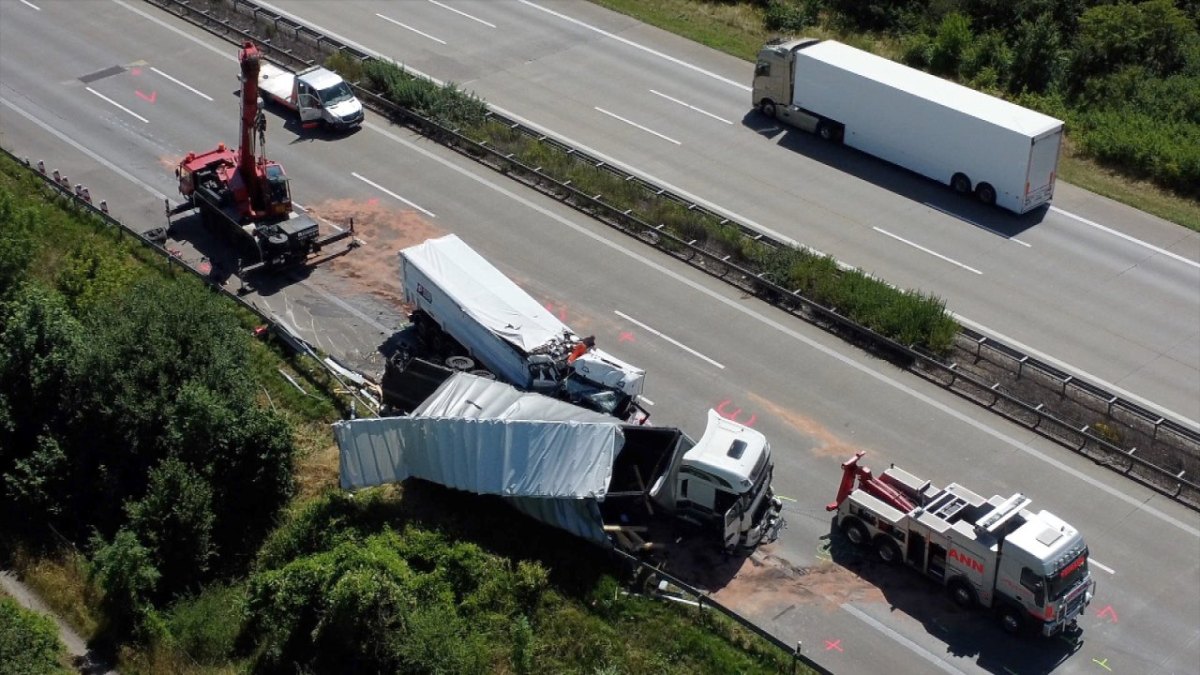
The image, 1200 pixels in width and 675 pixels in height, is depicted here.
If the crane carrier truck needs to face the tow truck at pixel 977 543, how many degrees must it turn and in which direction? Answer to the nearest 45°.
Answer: approximately 180°

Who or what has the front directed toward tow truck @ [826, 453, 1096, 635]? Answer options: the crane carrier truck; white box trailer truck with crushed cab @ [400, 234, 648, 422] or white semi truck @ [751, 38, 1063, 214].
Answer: the white box trailer truck with crushed cab

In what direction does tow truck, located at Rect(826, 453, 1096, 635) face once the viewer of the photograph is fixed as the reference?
facing the viewer and to the right of the viewer

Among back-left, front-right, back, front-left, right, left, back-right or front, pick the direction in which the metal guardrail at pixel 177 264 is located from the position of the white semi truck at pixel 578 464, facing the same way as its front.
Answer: back

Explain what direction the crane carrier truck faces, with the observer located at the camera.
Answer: facing away from the viewer and to the left of the viewer

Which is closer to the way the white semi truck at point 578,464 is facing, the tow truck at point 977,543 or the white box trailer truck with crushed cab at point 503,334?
the tow truck

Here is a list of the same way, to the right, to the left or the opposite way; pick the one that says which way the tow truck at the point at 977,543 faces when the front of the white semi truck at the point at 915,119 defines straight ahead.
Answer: the opposite way

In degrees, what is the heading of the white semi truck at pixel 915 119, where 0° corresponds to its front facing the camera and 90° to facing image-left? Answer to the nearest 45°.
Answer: approximately 135°

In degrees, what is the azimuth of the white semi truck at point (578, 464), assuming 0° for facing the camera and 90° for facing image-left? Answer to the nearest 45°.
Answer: approximately 315°

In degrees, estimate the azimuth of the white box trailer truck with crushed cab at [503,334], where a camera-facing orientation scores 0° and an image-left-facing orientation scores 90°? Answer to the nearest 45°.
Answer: approximately 315°
